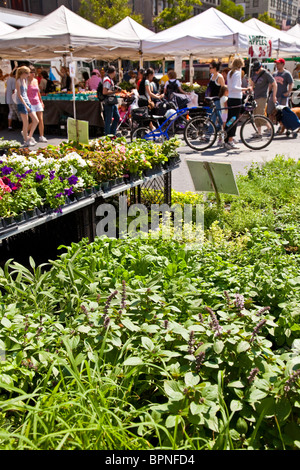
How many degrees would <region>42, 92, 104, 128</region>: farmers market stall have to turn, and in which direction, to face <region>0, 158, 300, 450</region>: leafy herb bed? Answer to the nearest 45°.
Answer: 0° — it already faces it

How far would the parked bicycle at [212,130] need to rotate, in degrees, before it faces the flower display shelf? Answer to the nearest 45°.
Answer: approximately 90° to its right

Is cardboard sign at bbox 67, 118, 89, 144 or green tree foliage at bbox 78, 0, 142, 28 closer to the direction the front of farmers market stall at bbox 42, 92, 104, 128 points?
the cardboard sign

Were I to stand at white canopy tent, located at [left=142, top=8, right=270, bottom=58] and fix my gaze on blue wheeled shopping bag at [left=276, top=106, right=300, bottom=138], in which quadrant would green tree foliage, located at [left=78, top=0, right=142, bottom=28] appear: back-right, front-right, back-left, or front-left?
back-left

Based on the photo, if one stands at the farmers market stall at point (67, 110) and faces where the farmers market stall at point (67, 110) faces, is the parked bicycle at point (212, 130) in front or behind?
in front
